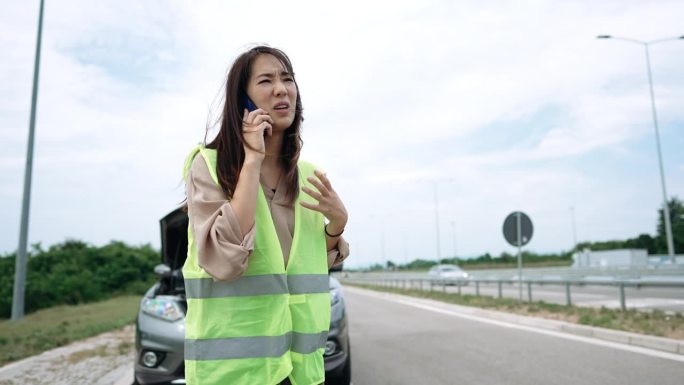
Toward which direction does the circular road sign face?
away from the camera

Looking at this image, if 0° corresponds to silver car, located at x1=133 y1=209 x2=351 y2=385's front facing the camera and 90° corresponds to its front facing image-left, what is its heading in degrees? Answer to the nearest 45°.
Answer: approximately 0°

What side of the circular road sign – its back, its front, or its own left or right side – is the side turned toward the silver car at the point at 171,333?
back

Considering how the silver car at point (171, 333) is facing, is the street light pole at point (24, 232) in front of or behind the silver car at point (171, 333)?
behind

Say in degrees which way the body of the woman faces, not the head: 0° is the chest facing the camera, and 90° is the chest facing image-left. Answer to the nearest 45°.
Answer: approximately 315°

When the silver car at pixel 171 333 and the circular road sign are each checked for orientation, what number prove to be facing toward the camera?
1

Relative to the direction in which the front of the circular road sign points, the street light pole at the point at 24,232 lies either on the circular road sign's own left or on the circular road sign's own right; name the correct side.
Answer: on the circular road sign's own left

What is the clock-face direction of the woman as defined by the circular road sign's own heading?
The woman is roughly at 6 o'clock from the circular road sign.

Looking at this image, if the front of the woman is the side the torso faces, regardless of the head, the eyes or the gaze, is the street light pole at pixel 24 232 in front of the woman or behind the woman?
behind
